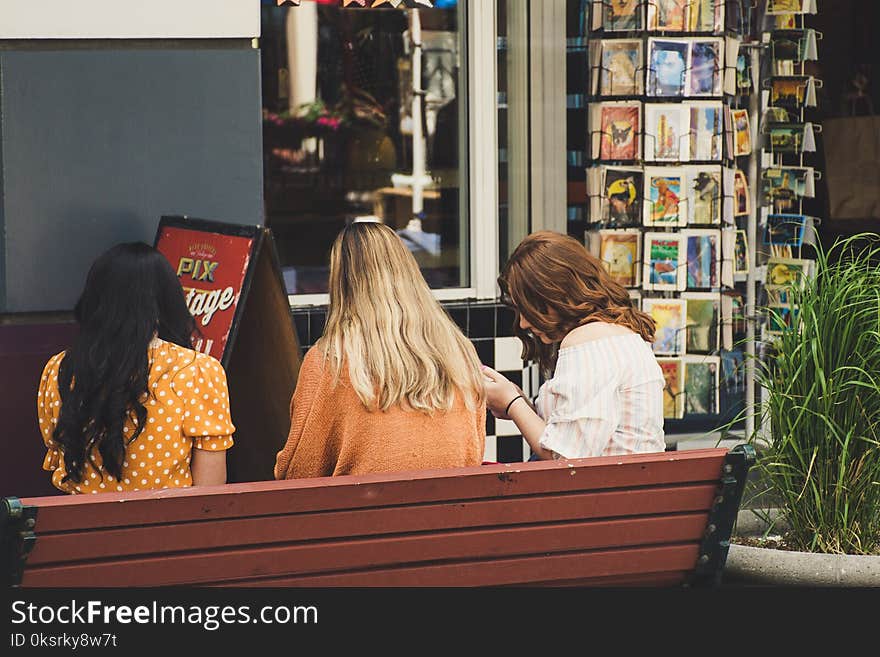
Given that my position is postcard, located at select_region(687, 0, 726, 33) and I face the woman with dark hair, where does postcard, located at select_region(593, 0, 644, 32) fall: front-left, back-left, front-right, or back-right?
front-right

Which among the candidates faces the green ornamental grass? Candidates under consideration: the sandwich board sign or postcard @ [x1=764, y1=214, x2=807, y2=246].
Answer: the postcard

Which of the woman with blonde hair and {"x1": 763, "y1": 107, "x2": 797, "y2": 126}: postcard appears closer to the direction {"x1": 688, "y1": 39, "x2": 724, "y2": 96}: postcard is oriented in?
the woman with blonde hair

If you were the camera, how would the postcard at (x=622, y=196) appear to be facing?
facing the viewer

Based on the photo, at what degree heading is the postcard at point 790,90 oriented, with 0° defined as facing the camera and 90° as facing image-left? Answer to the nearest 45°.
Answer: approximately 0°

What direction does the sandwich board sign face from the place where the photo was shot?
facing the viewer and to the left of the viewer

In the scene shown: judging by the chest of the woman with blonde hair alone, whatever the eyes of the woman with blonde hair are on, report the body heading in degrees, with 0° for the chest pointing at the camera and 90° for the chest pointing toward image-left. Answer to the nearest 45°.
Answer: approximately 180°

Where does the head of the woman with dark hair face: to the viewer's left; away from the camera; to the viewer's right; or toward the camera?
away from the camera

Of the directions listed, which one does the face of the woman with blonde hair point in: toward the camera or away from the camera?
away from the camera

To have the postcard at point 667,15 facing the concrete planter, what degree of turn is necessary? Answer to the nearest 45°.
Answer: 0° — it already faces it

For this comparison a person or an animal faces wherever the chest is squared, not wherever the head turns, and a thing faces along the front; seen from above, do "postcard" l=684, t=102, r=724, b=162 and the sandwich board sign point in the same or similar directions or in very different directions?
same or similar directions

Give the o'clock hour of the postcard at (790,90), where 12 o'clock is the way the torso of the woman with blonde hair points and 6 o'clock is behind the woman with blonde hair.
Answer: The postcard is roughly at 1 o'clock from the woman with blonde hair.

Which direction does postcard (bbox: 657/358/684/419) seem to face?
toward the camera
